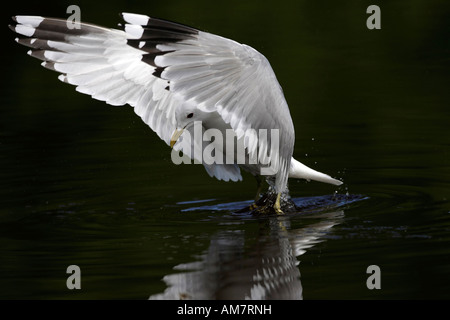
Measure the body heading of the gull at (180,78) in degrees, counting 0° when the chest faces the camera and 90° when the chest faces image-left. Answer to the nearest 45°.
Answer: approximately 90°
